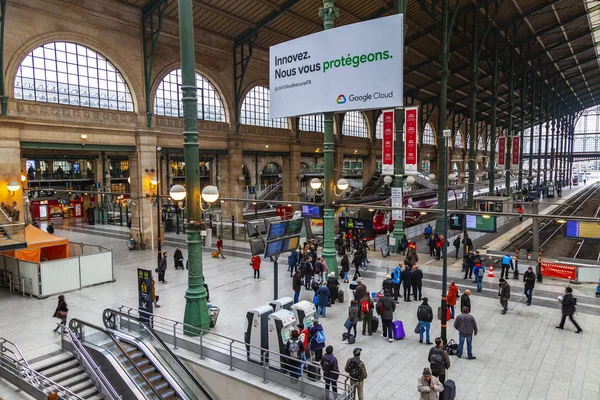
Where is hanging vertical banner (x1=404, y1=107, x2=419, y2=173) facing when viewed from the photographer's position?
facing the viewer

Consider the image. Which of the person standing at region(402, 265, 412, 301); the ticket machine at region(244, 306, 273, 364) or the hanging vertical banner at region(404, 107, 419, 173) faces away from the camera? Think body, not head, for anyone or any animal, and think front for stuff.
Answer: the person standing

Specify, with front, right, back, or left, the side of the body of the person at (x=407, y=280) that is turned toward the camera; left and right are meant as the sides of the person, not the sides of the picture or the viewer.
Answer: back

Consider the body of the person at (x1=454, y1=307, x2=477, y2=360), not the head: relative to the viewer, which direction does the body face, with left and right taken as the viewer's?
facing away from the viewer

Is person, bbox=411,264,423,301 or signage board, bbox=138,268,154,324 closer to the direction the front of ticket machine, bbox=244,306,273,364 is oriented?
the signage board

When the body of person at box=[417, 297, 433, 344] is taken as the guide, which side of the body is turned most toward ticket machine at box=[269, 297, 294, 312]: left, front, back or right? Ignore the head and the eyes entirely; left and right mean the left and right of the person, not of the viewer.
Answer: left
